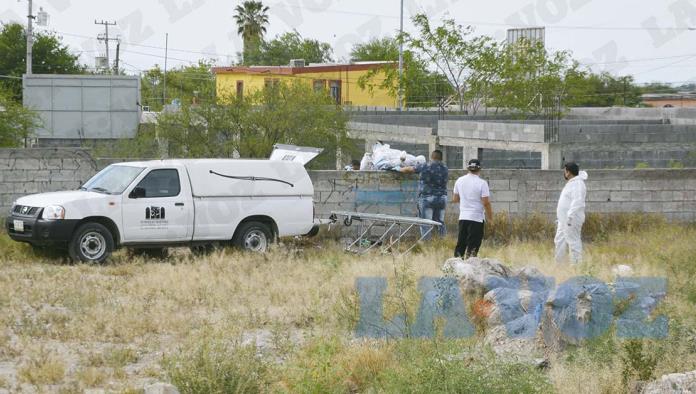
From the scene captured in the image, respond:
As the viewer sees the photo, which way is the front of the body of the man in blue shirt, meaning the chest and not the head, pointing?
away from the camera

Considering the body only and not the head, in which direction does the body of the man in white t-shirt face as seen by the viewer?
away from the camera

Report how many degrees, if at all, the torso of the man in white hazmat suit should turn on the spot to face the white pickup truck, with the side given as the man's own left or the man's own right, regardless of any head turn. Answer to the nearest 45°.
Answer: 0° — they already face it

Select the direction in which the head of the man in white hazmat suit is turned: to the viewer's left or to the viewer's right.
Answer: to the viewer's left

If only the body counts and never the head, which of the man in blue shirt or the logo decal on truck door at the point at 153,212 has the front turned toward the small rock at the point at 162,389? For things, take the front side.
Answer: the logo decal on truck door

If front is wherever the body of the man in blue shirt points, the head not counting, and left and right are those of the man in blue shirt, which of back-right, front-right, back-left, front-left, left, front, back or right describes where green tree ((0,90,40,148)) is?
front-left

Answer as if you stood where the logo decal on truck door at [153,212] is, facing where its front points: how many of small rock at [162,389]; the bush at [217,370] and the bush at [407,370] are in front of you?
3

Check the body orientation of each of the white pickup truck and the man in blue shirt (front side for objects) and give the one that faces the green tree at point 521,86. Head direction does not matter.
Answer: the man in blue shirt

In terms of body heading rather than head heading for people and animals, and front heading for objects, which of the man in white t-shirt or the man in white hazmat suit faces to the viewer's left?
the man in white hazmat suit

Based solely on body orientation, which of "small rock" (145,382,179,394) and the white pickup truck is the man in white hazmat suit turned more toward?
the white pickup truck

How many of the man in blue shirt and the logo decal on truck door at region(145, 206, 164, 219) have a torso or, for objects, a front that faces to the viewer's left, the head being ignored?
0

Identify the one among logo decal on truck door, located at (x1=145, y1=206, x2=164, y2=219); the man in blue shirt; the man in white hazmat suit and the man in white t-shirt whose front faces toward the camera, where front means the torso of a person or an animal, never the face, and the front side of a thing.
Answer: the logo decal on truck door

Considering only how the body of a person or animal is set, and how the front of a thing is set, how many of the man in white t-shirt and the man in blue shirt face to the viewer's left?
0

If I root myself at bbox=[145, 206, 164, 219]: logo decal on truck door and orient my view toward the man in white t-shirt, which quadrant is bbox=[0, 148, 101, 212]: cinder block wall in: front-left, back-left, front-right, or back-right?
back-left
